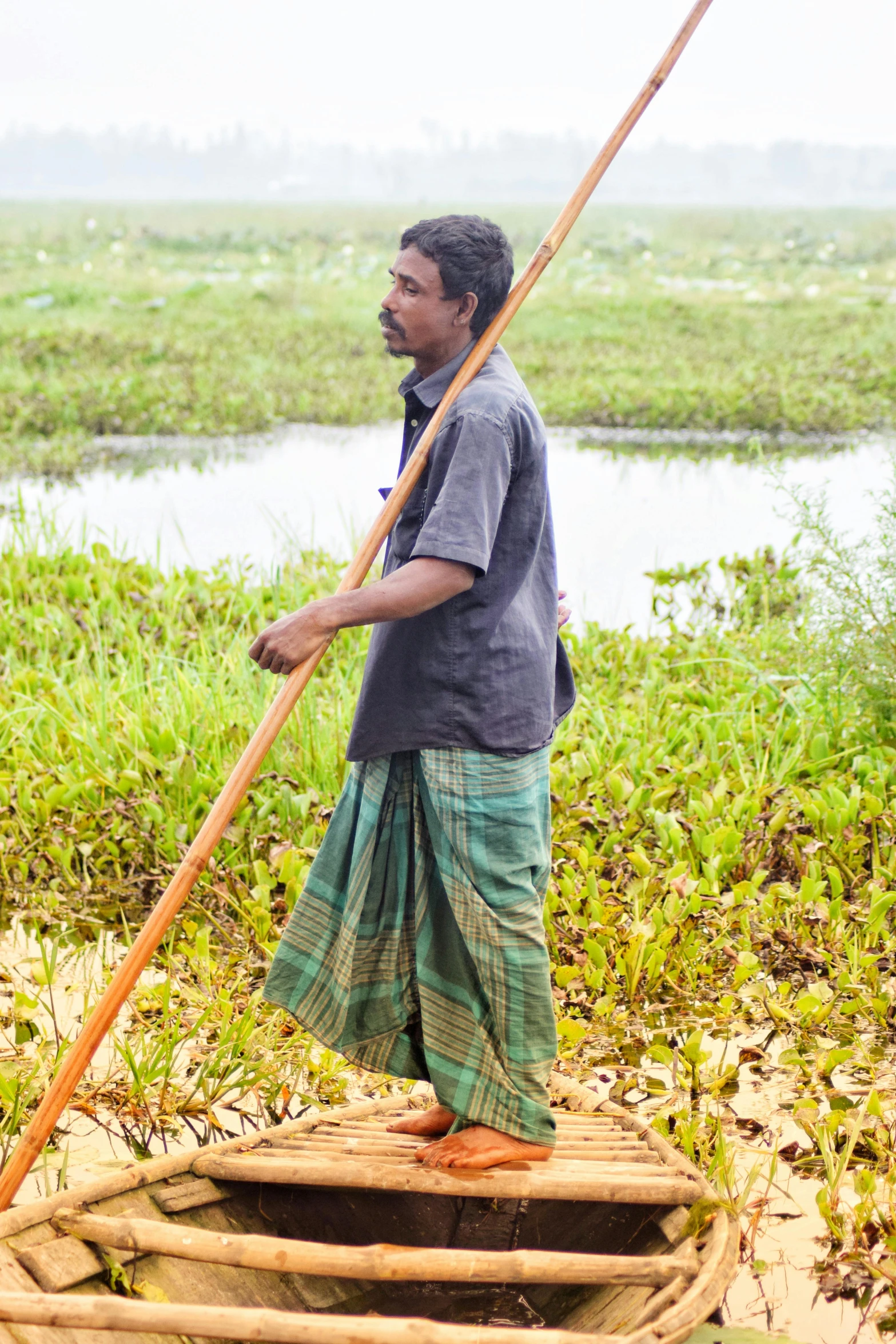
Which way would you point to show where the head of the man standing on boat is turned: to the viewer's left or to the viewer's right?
to the viewer's left

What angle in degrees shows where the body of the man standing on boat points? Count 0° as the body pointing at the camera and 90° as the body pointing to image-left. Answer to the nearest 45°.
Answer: approximately 90°
